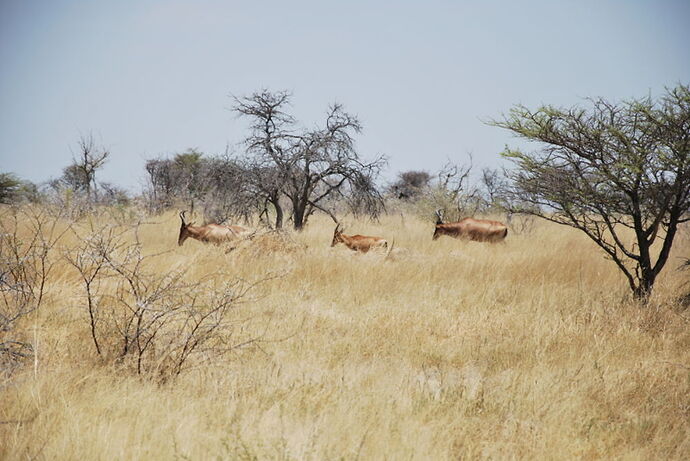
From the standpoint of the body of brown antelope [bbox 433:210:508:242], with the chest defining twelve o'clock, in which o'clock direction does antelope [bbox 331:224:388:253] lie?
The antelope is roughly at 10 o'clock from the brown antelope.

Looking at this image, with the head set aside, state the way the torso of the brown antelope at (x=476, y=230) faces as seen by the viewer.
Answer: to the viewer's left

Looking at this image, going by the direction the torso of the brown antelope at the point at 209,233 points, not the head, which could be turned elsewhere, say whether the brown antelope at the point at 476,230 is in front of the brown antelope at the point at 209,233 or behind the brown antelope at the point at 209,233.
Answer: behind

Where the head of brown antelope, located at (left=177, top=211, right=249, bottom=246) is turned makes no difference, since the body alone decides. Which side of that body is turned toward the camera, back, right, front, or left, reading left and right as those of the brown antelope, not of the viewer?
left

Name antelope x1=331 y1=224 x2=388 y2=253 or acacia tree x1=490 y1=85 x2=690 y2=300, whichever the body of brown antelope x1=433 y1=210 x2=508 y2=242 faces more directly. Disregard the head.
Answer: the antelope

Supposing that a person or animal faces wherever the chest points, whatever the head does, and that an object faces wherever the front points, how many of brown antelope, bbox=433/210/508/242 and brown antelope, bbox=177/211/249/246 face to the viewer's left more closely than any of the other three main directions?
2

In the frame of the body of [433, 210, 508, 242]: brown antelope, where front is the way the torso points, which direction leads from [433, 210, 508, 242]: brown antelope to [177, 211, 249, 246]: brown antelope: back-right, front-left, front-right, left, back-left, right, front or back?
front-left

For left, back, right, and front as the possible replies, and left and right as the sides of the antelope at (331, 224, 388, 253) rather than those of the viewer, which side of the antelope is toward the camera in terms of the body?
left

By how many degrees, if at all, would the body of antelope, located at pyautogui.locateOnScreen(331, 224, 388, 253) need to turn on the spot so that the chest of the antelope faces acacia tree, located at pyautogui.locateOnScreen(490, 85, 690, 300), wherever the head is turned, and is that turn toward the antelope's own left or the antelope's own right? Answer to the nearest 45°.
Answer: approximately 135° to the antelope's own left
